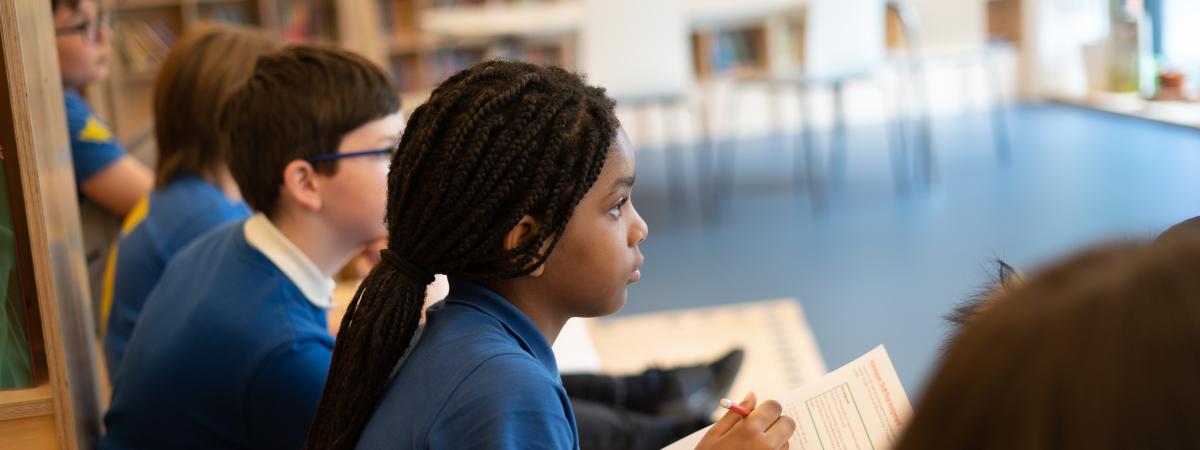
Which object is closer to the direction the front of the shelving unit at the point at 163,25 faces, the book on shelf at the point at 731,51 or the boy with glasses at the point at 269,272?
the boy with glasses

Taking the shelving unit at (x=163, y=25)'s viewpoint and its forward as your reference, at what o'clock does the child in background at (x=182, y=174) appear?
The child in background is roughly at 12 o'clock from the shelving unit.

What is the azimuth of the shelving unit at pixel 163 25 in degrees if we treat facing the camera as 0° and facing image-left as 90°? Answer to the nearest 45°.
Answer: approximately 0°

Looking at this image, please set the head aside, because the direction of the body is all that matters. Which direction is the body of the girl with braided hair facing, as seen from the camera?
to the viewer's right

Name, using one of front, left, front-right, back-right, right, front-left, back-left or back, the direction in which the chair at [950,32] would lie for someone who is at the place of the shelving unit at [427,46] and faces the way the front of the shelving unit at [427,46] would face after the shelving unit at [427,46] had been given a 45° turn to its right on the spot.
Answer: left

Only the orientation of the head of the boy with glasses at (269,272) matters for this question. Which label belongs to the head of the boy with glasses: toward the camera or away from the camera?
away from the camera

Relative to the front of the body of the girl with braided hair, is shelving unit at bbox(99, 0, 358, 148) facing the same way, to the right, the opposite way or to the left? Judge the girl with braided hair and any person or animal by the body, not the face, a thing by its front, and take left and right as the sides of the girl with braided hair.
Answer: to the right

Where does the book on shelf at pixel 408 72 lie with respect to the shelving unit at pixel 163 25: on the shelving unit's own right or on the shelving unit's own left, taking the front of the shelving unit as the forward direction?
on the shelving unit's own left

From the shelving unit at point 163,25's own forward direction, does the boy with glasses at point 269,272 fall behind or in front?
in front

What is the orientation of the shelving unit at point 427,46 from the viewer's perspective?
toward the camera

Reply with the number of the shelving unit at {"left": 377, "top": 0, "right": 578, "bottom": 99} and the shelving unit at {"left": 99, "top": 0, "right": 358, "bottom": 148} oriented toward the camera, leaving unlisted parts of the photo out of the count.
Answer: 2

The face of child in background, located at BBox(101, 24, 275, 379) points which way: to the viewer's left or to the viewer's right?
to the viewer's right

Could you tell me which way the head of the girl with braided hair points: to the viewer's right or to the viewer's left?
to the viewer's right

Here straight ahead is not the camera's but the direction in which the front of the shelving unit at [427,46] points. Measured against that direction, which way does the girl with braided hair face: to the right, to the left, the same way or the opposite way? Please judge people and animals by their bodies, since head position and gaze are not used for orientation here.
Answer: to the left
